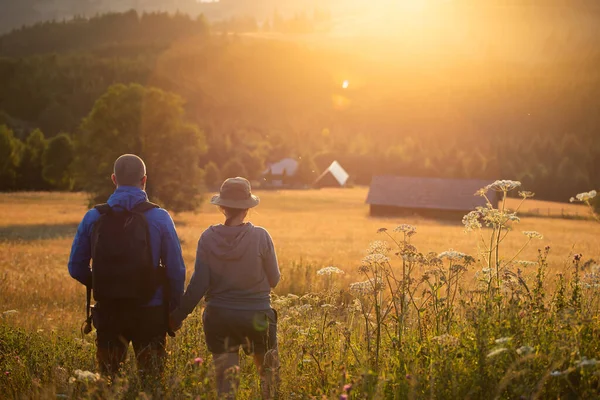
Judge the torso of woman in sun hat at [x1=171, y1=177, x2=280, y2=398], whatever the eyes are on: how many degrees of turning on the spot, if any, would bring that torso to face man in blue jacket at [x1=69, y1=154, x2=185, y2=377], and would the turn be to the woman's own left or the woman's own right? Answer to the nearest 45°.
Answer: approximately 90° to the woman's own left

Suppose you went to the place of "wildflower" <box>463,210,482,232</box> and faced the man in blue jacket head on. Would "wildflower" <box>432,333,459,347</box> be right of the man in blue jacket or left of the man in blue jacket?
left

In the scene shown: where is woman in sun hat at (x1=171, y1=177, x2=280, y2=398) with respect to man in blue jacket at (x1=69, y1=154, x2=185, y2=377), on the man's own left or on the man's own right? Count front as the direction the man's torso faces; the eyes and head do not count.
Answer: on the man's own right

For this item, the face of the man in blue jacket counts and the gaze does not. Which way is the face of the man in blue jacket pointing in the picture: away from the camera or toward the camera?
away from the camera

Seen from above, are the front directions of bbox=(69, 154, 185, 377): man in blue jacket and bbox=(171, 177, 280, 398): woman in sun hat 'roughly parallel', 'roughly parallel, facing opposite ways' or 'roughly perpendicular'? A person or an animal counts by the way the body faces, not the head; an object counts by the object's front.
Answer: roughly parallel

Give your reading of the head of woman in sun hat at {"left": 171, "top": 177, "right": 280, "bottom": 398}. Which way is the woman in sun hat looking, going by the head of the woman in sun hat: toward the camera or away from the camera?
away from the camera

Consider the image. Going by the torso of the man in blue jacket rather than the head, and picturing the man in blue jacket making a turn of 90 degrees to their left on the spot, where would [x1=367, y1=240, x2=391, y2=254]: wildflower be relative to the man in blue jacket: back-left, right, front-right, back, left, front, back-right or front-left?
back

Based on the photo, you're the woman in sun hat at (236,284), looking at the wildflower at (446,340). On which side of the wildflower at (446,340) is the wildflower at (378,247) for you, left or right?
left

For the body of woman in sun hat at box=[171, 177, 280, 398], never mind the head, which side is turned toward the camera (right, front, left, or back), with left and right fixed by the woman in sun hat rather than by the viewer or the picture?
back

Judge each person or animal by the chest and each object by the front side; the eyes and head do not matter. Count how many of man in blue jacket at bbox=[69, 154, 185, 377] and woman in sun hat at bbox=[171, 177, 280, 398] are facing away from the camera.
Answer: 2

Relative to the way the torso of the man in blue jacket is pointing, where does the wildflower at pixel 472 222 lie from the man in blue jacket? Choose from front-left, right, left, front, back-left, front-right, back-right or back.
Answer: right

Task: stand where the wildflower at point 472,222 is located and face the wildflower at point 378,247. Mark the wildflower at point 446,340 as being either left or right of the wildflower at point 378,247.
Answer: left

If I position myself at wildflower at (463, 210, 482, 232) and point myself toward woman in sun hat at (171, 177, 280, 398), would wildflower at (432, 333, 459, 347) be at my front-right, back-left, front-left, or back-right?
front-left

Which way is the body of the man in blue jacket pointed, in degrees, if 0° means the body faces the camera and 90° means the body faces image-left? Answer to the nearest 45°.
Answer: approximately 180°
